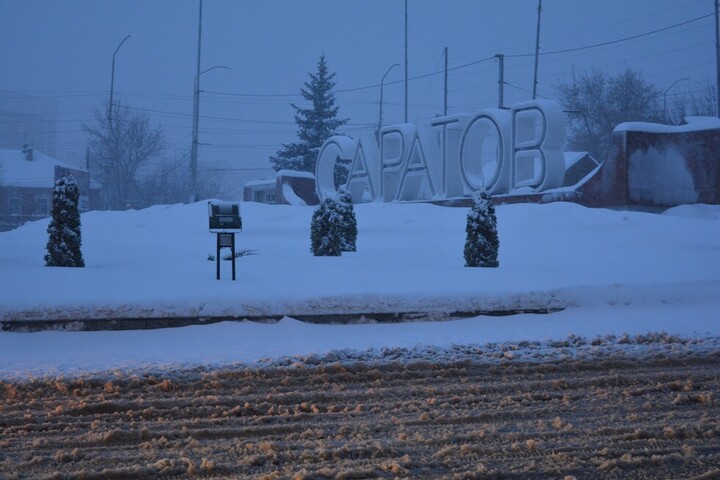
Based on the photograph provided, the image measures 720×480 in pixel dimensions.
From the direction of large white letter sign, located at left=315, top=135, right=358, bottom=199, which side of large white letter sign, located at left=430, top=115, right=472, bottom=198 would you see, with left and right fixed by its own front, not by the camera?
right

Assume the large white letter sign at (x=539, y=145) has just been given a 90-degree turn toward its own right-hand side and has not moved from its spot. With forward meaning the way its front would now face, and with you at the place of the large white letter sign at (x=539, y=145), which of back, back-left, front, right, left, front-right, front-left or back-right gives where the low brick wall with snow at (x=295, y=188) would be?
front

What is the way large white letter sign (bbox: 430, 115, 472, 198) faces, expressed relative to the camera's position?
facing the viewer and to the left of the viewer

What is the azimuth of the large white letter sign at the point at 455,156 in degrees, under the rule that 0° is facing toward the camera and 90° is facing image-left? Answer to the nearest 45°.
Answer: approximately 45°

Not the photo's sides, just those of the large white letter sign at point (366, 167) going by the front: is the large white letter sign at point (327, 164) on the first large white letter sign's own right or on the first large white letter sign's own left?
on the first large white letter sign's own right

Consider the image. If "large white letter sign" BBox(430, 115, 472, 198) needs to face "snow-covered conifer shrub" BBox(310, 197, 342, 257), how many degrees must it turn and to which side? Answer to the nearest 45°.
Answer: approximately 45° to its left

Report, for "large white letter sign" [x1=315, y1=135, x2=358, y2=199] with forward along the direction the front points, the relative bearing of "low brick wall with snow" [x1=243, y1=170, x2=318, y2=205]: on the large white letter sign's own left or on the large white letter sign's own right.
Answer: on the large white letter sign's own right

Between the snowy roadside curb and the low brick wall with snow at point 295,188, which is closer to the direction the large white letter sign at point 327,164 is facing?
the snowy roadside curb

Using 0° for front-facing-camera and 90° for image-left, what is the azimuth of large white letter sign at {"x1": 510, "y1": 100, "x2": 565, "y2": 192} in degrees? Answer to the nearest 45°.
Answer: approximately 45°

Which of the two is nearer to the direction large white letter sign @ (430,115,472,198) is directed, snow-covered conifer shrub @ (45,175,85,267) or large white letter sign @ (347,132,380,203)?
the snow-covered conifer shrub

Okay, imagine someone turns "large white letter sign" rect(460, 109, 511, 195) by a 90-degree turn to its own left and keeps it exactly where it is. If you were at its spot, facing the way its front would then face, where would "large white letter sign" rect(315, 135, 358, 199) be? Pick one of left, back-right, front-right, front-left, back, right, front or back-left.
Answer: back

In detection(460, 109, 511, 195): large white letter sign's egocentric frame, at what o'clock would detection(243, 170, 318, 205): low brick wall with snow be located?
The low brick wall with snow is roughly at 3 o'clock from the large white letter sign.
